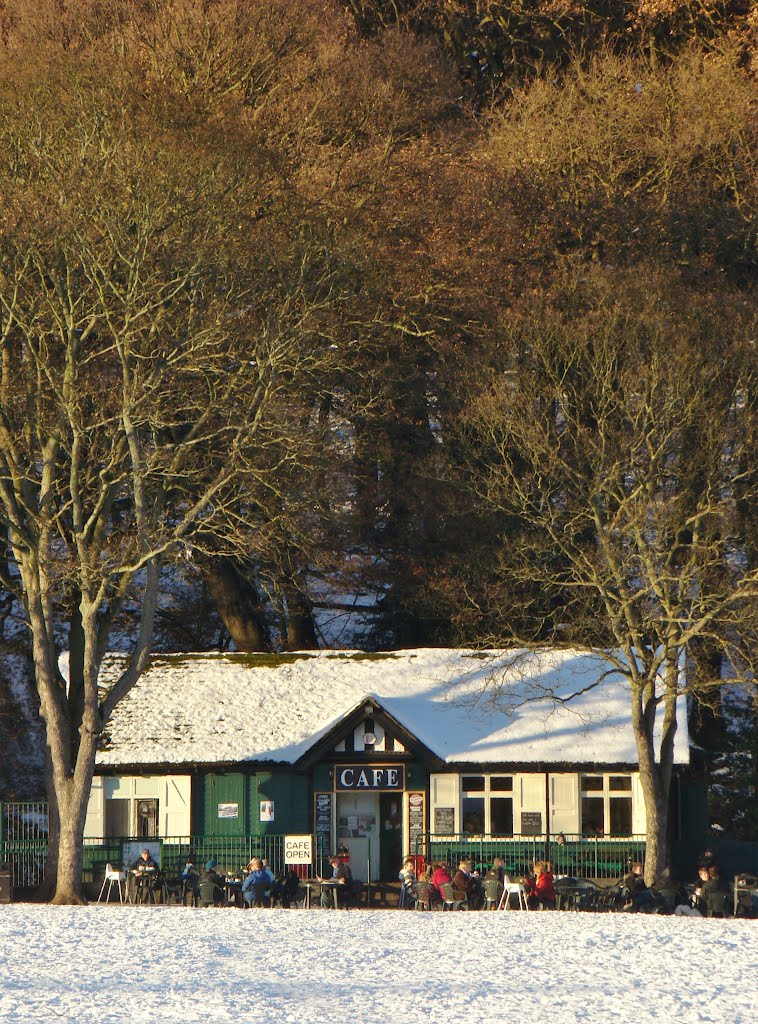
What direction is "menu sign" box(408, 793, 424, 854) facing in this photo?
toward the camera

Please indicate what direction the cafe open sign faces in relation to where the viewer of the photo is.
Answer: facing the viewer

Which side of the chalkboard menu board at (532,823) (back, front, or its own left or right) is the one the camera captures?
front

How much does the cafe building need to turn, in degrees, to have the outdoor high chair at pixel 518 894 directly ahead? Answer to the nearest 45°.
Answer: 0° — it already faces it

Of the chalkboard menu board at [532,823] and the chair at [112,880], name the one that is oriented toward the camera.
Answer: the chalkboard menu board

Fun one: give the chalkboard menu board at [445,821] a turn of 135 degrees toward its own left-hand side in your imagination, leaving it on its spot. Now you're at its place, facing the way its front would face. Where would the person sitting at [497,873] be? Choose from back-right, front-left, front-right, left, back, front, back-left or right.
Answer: back-right

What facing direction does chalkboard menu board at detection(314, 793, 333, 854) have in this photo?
toward the camera

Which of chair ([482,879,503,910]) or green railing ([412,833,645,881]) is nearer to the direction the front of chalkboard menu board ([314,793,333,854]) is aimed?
the chair

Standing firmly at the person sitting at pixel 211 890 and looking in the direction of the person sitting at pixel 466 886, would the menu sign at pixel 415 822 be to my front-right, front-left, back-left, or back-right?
front-left
